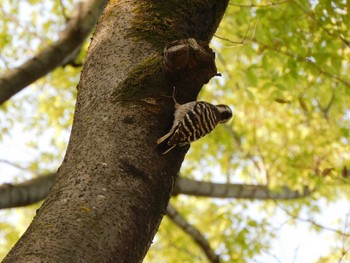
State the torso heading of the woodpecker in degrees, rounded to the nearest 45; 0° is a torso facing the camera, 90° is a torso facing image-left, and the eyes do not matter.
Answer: approximately 270°
